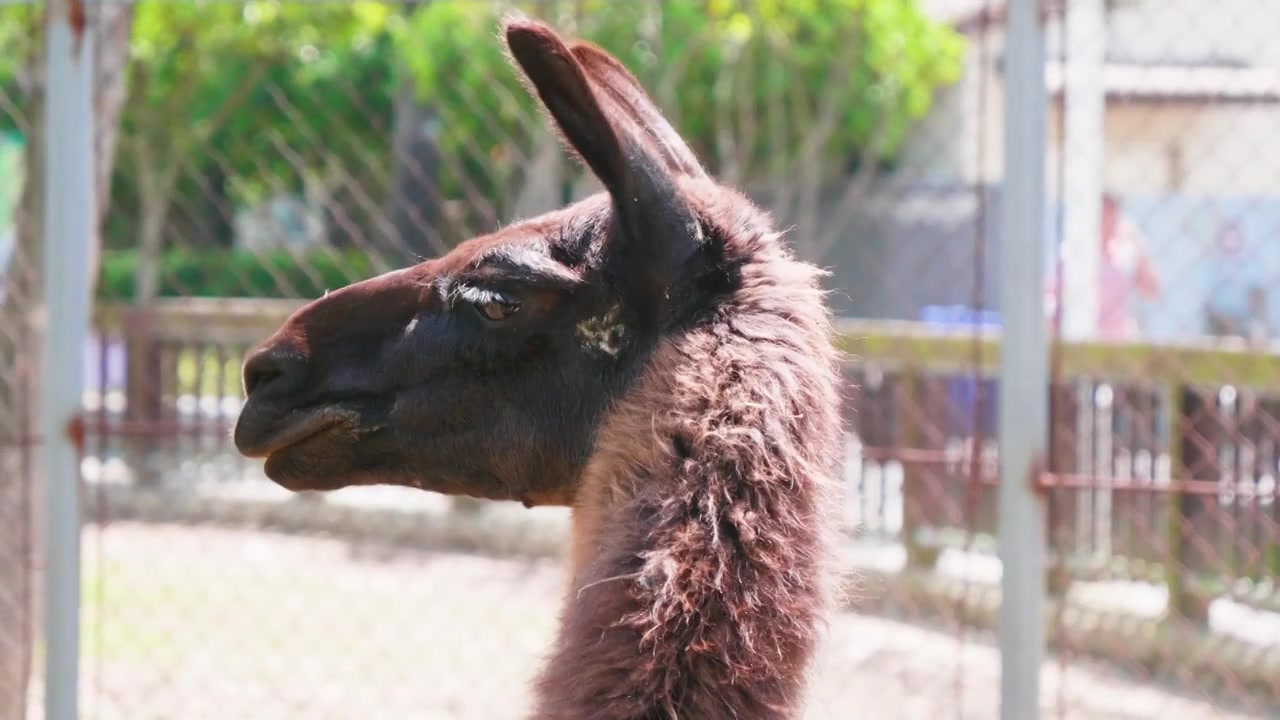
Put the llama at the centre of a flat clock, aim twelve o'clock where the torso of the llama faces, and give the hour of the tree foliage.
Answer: The tree foliage is roughly at 3 o'clock from the llama.

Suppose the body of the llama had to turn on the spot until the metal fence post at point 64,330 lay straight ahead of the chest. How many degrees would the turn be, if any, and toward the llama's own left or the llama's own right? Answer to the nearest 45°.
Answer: approximately 45° to the llama's own right

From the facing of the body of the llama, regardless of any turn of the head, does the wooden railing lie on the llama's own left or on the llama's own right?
on the llama's own right

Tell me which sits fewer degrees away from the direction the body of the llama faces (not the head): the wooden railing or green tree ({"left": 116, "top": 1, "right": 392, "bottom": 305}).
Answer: the green tree

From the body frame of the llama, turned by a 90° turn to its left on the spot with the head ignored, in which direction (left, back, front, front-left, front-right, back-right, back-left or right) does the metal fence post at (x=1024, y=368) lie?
back-left

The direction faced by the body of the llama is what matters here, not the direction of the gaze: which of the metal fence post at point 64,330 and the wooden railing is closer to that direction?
the metal fence post

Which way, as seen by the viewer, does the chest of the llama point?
to the viewer's left

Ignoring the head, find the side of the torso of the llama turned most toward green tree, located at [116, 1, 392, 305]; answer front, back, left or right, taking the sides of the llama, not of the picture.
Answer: right
